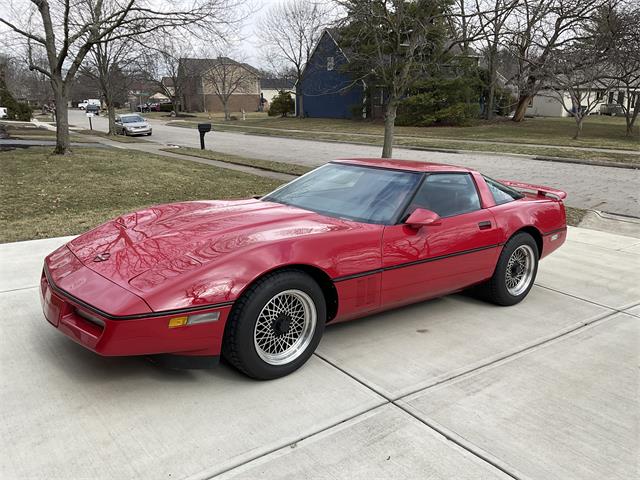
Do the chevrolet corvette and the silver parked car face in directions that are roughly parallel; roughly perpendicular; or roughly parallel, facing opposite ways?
roughly perpendicular

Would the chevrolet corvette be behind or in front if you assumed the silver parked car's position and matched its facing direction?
in front

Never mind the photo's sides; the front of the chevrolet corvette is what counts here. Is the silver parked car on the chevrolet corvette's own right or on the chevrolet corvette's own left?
on the chevrolet corvette's own right

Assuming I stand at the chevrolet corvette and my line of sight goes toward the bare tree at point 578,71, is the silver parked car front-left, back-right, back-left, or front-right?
front-left

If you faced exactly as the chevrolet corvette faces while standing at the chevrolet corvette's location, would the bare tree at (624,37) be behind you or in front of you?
behind

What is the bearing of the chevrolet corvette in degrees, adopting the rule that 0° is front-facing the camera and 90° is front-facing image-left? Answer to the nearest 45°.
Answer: approximately 45°

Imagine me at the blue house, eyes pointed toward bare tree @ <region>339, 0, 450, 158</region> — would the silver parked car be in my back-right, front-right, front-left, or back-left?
front-right

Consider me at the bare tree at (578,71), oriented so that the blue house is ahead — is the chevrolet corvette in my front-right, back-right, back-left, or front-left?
back-left

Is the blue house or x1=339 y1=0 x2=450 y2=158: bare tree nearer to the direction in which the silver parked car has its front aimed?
the bare tree

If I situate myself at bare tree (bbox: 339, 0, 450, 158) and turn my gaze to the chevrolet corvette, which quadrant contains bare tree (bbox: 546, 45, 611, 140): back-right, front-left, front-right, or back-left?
back-left

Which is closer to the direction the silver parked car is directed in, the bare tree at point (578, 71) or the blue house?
the bare tree

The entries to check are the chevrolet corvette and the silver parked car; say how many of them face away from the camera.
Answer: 0

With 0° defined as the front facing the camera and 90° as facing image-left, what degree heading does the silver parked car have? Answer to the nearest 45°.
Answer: approximately 315°
